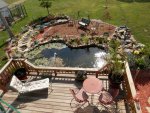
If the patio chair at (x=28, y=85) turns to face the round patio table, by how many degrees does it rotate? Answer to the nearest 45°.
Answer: approximately 45° to its right

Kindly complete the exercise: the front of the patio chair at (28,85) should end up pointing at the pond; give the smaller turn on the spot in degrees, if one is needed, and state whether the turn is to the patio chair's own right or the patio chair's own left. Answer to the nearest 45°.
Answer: approximately 45° to the patio chair's own left

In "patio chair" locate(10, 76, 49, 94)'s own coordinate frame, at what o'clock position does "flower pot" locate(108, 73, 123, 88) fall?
The flower pot is roughly at 1 o'clock from the patio chair.

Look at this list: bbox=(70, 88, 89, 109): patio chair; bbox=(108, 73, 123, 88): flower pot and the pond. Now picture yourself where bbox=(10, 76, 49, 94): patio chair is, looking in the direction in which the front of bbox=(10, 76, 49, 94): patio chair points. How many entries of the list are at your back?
0

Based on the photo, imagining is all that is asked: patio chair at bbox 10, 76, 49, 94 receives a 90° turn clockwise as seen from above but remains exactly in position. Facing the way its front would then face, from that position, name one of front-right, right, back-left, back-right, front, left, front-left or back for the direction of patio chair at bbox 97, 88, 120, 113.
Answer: front-left

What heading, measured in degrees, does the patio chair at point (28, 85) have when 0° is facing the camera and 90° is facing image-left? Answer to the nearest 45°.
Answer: approximately 270°

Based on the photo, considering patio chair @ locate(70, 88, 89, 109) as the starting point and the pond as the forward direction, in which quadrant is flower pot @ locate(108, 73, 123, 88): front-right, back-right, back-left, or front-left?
front-right

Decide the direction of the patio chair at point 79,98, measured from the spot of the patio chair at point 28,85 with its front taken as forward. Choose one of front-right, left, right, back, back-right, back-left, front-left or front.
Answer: front-right
